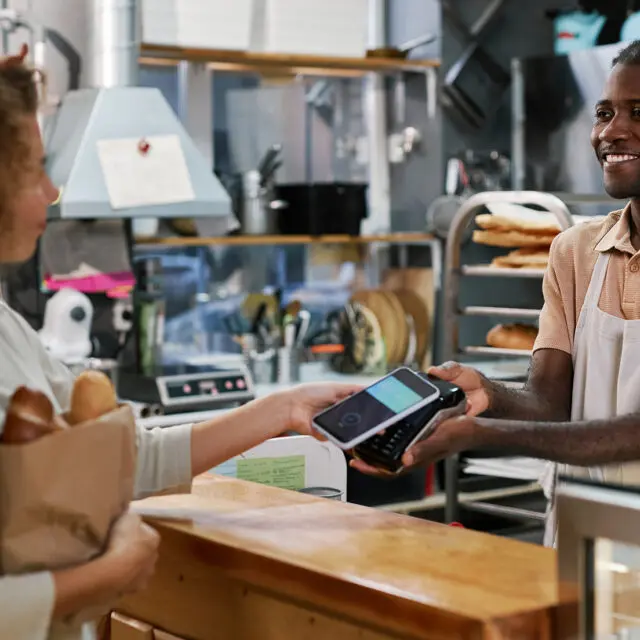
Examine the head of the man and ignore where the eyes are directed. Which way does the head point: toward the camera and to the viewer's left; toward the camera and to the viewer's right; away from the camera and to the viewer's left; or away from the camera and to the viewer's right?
toward the camera and to the viewer's left

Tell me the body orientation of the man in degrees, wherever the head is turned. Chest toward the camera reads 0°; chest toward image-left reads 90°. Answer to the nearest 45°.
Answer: approximately 45°

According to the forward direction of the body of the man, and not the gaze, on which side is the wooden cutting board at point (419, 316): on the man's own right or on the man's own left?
on the man's own right

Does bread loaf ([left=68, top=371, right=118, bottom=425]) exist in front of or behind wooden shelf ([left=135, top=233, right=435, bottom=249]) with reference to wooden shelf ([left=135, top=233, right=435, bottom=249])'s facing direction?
in front

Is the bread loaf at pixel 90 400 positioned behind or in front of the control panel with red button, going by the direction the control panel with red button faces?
in front

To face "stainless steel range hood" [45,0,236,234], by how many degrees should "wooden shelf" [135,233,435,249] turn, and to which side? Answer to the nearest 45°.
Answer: approximately 45° to its right

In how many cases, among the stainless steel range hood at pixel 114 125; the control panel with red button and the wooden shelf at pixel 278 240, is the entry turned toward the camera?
3

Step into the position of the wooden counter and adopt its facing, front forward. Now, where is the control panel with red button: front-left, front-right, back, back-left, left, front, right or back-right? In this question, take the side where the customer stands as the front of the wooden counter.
back-right

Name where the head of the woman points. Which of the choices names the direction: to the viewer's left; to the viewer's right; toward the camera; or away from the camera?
to the viewer's right

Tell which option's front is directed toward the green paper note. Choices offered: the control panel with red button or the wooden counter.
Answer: the control panel with red button

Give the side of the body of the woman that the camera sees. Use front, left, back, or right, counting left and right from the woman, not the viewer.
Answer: right
